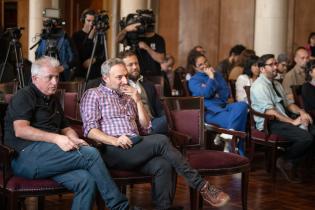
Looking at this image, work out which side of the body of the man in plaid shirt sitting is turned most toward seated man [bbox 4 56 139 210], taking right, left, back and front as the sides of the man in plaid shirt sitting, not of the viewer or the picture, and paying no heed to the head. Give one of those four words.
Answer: right

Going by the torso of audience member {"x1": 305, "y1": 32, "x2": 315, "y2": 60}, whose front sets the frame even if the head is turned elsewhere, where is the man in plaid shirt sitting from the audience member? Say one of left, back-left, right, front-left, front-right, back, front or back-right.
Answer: front-right

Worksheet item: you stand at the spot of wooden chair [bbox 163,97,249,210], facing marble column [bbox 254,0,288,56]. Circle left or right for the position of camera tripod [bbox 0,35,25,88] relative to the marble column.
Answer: left

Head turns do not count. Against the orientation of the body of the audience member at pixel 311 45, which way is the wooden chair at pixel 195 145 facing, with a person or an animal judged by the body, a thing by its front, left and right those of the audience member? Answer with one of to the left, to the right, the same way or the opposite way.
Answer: the same way

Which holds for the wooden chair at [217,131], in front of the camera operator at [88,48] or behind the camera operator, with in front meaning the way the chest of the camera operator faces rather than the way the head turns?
in front

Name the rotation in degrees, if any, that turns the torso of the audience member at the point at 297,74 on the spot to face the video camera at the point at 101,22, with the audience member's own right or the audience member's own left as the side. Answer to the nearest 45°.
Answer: approximately 90° to the audience member's own right

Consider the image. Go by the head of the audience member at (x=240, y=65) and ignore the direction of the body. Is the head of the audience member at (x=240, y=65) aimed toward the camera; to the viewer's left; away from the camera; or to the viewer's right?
to the viewer's left

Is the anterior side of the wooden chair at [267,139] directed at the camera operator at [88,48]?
no

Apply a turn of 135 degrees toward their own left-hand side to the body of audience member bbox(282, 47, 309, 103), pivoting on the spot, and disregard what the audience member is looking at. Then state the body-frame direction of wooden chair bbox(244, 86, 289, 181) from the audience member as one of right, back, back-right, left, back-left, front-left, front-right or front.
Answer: back

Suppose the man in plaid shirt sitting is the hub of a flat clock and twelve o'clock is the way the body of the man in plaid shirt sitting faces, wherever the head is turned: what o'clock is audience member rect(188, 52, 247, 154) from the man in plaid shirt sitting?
The audience member is roughly at 8 o'clock from the man in plaid shirt sitting.

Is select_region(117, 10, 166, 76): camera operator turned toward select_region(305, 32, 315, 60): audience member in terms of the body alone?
no

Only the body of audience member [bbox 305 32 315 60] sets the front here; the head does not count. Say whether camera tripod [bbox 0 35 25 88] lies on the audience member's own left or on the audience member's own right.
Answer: on the audience member's own right

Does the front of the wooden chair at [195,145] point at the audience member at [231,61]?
no

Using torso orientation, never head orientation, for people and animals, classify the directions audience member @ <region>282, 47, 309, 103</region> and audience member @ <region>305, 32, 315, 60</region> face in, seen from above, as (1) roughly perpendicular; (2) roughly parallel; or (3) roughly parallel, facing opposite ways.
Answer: roughly parallel
